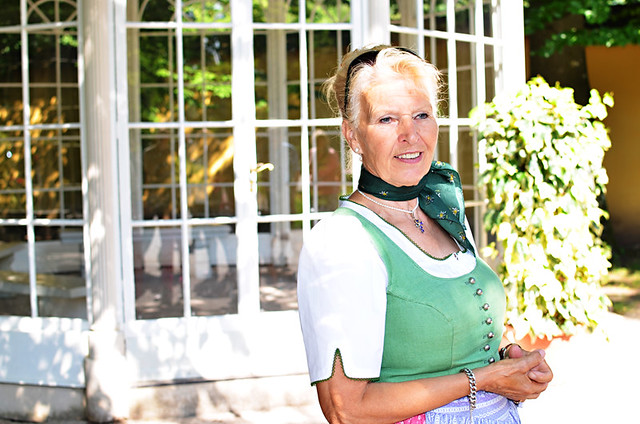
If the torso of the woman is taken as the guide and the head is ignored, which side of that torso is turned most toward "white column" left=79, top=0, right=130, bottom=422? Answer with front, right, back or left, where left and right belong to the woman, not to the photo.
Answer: back

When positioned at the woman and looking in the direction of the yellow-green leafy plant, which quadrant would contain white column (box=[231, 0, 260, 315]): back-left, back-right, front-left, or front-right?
front-left

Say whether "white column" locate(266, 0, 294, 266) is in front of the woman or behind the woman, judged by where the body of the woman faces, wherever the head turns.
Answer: behind

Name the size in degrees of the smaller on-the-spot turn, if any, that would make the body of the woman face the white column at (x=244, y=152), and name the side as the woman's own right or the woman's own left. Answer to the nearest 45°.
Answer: approximately 135° to the woman's own left

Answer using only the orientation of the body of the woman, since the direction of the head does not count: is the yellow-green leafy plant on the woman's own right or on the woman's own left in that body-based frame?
on the woman's own left
